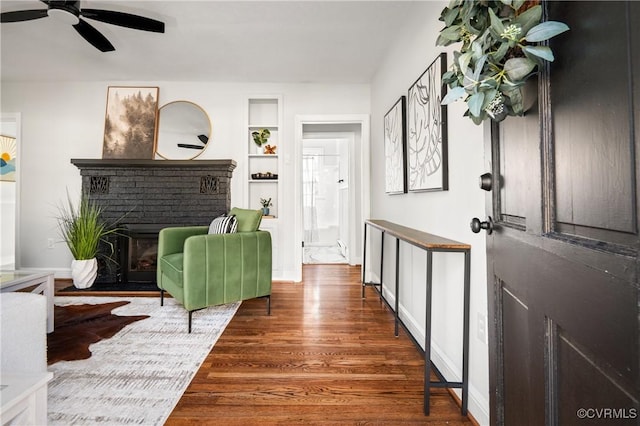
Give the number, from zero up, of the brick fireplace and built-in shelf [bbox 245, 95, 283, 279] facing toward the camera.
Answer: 2

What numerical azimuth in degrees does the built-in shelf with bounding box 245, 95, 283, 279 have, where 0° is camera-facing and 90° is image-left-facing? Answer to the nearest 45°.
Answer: approximately 0°

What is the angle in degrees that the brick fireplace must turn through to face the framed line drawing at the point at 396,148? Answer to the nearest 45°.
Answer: approximately 45° to its left

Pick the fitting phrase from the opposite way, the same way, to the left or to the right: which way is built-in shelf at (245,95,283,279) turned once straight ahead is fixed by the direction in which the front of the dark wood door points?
to the left

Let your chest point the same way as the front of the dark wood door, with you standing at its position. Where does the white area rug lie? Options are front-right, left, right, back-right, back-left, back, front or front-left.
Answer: front-right

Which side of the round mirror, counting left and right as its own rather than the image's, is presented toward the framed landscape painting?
right

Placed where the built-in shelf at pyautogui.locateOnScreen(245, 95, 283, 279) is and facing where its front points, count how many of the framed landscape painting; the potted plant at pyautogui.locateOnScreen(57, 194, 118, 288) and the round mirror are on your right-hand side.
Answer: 3

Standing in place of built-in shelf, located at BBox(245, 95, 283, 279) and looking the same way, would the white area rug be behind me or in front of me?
in front

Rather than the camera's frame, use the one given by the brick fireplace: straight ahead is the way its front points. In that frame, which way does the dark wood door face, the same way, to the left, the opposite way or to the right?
to the right
